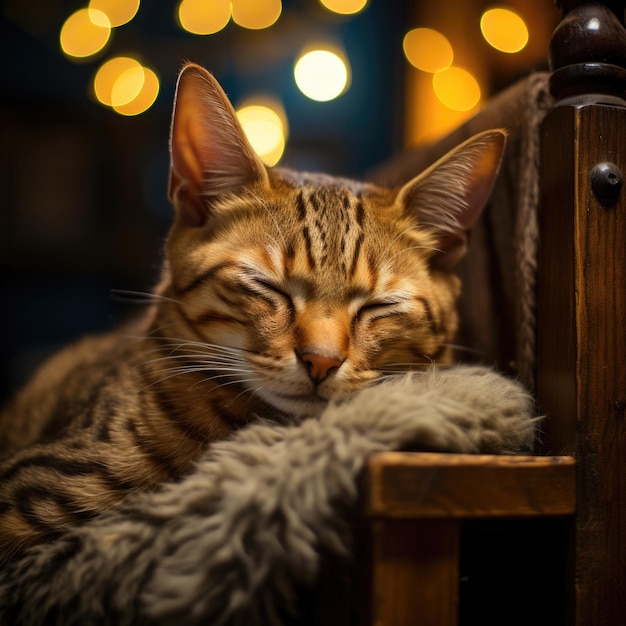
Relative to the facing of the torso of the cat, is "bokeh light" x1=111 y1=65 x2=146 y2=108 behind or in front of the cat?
behind

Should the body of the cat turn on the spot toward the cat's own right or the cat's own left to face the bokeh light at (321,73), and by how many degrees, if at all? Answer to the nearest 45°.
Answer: approximately 135° to the cat's own left

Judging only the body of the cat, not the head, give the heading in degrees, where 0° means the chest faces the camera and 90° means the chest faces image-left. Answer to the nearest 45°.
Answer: approximately 315°

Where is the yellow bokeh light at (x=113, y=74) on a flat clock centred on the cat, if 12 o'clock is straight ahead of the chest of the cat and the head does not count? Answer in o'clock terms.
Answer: The yellow bokeh light is roughly at 7 o'clock from the cat.

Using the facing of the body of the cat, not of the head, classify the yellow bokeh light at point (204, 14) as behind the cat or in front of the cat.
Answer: behind

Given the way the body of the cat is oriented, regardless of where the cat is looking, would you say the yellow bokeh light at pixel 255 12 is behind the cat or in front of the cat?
behind

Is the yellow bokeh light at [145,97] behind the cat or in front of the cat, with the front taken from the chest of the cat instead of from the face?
behind
